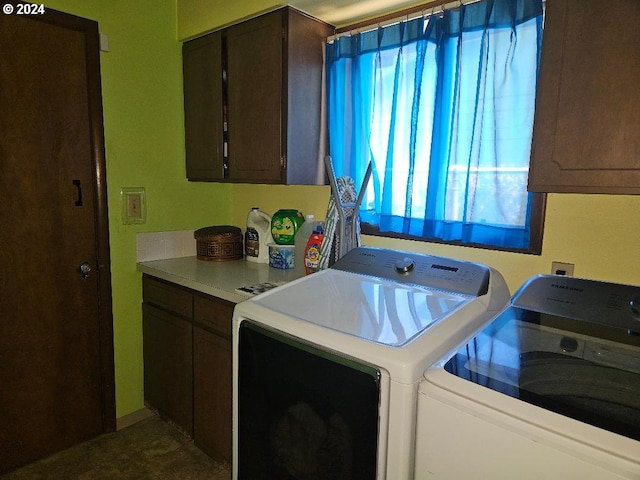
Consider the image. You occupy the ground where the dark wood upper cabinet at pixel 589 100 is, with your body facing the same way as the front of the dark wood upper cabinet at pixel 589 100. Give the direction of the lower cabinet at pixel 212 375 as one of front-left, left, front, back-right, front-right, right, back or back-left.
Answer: right

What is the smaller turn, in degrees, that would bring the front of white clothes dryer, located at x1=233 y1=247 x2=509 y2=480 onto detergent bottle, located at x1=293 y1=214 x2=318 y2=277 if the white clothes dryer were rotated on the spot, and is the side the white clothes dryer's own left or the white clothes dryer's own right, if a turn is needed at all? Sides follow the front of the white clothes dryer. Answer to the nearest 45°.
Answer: approximately 135° to the white clothes dryer's own right

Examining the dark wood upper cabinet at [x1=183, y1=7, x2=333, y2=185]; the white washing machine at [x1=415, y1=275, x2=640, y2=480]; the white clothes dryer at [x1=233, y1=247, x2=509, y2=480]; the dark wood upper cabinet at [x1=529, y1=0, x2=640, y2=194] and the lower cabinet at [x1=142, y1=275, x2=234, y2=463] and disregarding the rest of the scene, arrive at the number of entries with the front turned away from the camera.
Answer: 0

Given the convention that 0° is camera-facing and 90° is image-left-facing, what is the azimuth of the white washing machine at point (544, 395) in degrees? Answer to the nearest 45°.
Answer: approximately 45°

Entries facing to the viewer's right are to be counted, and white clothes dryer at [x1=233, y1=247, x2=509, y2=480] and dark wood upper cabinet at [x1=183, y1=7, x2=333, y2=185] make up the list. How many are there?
0

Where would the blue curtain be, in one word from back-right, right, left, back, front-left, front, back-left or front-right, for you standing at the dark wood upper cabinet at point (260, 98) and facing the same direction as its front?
left

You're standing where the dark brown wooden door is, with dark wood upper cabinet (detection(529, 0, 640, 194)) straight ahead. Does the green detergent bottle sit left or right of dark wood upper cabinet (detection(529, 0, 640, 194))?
left

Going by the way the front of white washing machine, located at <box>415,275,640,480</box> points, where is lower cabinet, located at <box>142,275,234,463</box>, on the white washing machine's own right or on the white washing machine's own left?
on the white washing machine's own right

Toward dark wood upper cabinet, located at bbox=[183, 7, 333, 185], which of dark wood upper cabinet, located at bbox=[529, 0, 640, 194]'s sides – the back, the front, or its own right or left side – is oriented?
right

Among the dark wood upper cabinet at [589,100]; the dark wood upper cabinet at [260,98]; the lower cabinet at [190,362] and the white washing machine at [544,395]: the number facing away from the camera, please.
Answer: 0

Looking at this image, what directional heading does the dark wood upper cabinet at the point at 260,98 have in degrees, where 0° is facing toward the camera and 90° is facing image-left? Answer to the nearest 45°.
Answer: approximately 45°

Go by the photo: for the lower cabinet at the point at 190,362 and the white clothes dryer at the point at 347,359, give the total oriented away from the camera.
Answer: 0

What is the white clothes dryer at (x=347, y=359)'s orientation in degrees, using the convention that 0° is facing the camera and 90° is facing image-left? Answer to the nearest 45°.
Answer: approximately 45°

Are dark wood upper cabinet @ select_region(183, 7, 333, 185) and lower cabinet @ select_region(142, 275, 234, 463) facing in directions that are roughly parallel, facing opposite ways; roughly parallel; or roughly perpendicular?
roughly parallel

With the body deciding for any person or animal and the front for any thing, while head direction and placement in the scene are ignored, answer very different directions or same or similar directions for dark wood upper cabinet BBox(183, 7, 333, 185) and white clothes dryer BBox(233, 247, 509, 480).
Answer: same or similar directions

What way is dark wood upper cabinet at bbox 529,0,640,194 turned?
toward the camera
